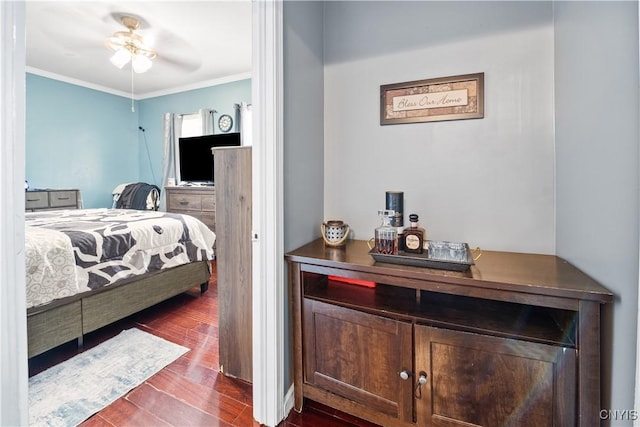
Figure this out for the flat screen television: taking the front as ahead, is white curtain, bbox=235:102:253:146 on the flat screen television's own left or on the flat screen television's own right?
on the flat screen television's own left

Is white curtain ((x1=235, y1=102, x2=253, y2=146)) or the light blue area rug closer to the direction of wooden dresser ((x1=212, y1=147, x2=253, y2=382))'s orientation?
the light blue area rug

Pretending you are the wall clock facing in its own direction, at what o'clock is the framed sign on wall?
The framed sign on wall is roughly at 10 o'clock from the wall clock.

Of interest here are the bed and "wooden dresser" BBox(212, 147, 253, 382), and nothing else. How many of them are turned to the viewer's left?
1

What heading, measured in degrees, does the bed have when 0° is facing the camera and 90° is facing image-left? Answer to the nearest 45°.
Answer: approximately 225°

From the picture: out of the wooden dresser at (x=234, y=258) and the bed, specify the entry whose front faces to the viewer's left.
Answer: the wooden dresser

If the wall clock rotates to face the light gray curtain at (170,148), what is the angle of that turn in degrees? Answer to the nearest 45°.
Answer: approximately 90° to its right

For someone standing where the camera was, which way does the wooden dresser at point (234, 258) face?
facing to the left of the viewer

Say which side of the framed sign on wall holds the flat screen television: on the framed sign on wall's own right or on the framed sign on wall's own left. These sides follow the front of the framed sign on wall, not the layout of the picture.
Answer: on the framed sign on wall's own right

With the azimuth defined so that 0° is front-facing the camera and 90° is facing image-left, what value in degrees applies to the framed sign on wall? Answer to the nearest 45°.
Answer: approximately 45°
